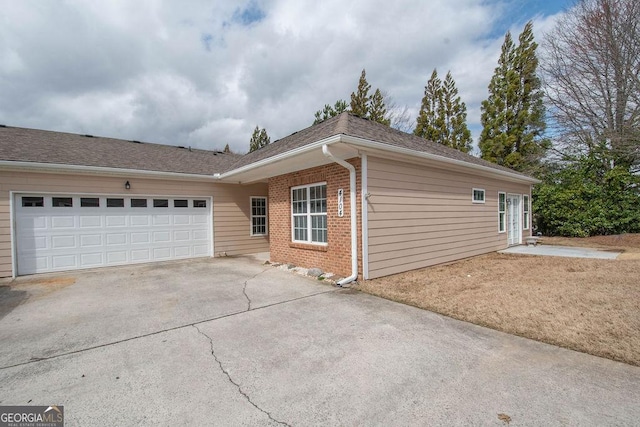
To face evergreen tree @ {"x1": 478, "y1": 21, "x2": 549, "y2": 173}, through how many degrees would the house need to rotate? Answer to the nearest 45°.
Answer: approximately 180°

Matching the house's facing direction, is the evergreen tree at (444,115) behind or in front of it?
behind

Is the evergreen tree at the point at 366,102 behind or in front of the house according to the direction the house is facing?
behind

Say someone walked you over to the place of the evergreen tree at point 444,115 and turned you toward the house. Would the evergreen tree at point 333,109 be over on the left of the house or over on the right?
right

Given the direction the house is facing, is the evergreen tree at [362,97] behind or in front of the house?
behind

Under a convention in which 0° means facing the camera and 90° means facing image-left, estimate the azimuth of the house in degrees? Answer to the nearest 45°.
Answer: approximately 45°

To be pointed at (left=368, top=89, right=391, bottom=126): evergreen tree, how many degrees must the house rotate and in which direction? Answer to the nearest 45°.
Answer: approximately 180°

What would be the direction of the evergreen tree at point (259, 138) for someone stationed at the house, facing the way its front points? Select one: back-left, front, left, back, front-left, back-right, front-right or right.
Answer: back-right

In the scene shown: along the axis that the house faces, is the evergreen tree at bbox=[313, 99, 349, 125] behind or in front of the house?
behind
